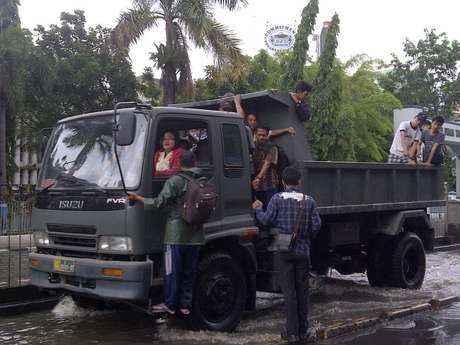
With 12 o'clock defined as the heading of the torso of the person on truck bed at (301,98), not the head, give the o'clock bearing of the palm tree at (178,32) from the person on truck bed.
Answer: The palm tree is roughly at 4 o'clock from the person on truck bed.

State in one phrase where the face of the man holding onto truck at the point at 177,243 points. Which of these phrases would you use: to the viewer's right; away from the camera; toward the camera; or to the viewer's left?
away from the camera

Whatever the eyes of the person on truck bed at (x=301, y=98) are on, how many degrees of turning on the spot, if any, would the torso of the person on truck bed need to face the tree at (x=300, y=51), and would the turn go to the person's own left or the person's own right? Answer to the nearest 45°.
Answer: approximately 135° to the person's own right

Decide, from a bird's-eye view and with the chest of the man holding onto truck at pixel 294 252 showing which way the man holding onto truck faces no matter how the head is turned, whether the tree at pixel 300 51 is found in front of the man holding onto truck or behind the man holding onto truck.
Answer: in front

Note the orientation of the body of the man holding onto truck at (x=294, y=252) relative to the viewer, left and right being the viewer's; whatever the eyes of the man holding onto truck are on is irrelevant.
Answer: facing away from the viewer

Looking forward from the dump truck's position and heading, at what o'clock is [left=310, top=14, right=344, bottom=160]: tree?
The tree is roughly at 5 o'clock from the dump truck.

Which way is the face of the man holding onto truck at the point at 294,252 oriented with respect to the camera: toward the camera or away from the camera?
away from the camera

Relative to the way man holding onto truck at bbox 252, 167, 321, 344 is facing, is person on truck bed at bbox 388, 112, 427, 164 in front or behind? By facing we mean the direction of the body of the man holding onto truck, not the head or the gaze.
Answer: in front

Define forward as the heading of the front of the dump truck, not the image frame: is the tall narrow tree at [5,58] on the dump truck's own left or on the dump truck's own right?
on the dump truck's own right

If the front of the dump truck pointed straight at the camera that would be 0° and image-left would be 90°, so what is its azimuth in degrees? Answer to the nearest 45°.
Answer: approximately 45°

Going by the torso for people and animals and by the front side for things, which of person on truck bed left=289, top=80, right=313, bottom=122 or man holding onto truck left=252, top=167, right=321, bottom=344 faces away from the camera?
the man holding onto truck

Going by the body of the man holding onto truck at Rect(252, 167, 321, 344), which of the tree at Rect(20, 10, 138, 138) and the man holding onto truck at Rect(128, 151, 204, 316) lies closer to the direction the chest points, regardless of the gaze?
the tree

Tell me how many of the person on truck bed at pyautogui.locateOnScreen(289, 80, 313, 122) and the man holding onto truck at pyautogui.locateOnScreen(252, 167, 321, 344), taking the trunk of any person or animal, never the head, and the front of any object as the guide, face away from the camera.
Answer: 1
